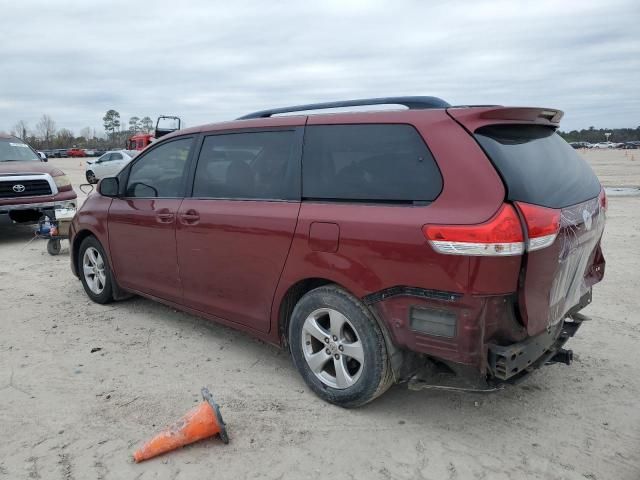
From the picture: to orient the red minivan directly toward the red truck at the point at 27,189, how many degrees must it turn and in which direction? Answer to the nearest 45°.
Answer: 0° — it already faces it

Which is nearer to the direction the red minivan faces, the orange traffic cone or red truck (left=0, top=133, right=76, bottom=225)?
the red truck

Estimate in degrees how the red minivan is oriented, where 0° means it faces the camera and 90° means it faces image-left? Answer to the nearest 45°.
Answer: approximately 135°

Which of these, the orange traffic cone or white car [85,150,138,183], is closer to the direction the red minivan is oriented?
the white car
